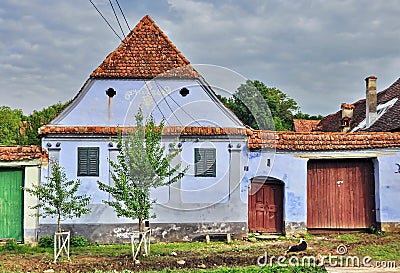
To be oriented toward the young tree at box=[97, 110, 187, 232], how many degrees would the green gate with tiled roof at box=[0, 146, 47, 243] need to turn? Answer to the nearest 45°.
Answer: approximately 45° to its left

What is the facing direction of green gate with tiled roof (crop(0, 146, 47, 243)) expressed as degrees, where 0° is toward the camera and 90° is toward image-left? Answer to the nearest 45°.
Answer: approximately 0°

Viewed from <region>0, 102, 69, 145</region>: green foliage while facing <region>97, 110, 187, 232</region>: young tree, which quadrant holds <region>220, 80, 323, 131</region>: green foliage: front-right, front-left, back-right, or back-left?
front-left

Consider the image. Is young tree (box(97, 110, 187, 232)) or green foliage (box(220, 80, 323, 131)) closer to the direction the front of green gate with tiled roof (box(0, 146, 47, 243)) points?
the young tree

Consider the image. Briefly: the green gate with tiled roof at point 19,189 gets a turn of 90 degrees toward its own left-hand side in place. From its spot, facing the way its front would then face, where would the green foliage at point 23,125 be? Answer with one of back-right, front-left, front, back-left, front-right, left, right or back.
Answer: left

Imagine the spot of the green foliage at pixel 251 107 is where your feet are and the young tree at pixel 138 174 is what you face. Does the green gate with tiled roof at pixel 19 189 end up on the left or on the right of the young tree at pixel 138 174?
right
